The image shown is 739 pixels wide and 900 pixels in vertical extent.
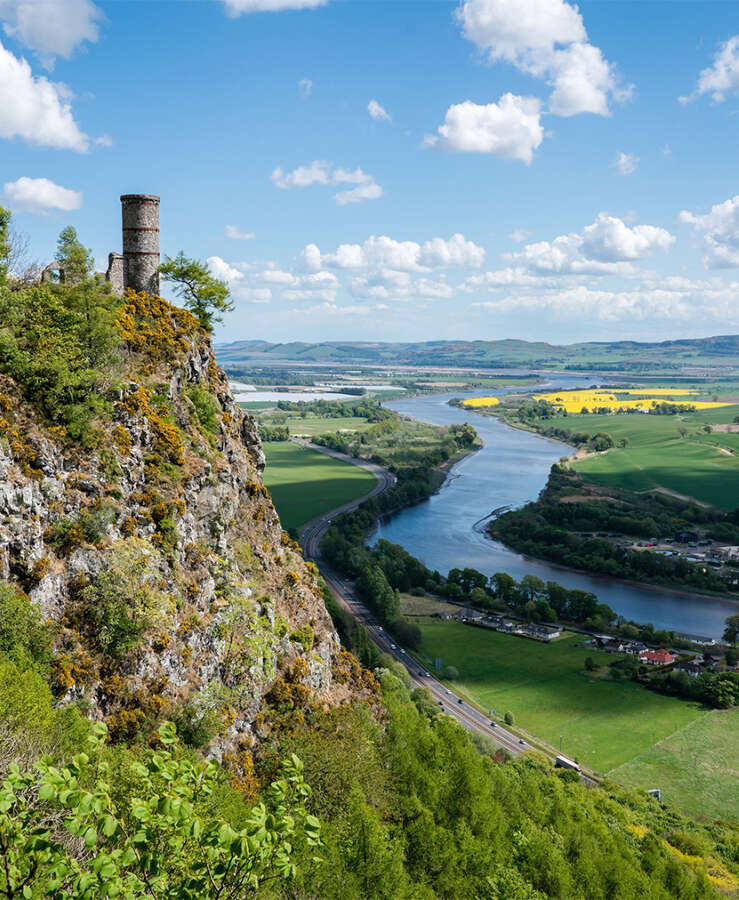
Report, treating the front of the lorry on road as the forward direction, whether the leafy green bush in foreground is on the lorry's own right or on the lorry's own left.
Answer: on the lorry's own right

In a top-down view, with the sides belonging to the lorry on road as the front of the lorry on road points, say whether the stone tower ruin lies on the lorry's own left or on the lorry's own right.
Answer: on the lorry's own right

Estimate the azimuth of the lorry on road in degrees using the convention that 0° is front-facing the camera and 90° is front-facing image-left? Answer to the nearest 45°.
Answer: approximately 315°

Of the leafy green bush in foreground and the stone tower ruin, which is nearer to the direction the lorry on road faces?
the leafy green bush in foreground
